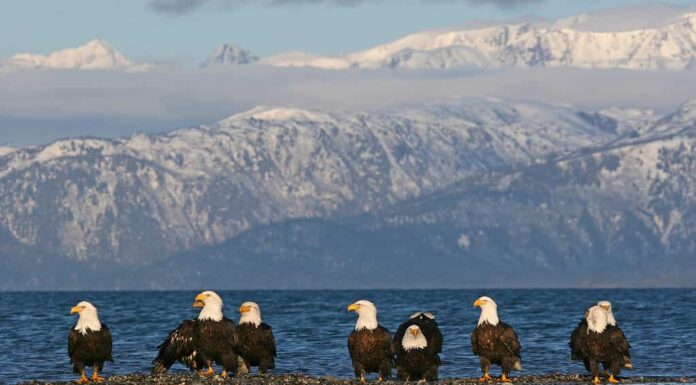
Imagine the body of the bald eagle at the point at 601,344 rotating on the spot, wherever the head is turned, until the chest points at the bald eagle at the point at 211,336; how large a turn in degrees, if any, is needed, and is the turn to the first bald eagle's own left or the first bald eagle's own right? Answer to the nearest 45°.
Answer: approximately 90° to the first bald eagle's own right

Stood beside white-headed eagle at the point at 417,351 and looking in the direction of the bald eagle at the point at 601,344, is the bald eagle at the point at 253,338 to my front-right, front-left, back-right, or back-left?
back-left

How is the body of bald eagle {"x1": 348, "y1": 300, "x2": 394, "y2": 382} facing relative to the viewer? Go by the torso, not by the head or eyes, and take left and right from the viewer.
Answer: facing the viewer and to the left of the viewer

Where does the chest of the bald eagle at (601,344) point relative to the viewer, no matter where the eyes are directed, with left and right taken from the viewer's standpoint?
facing the viewer

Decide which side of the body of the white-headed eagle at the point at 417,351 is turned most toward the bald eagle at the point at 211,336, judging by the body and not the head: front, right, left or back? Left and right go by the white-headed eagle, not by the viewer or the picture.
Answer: right

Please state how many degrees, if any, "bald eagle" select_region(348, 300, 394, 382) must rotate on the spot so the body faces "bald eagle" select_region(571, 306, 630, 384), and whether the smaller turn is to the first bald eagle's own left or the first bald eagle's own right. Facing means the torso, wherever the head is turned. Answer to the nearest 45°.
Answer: approximately 135° to the first bald eagle's own left

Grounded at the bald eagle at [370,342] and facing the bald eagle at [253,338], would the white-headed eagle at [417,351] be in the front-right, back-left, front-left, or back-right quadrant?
back-right

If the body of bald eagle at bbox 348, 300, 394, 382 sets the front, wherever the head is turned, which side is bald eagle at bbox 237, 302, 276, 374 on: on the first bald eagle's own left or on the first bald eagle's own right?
on the first bald eagle's own right
